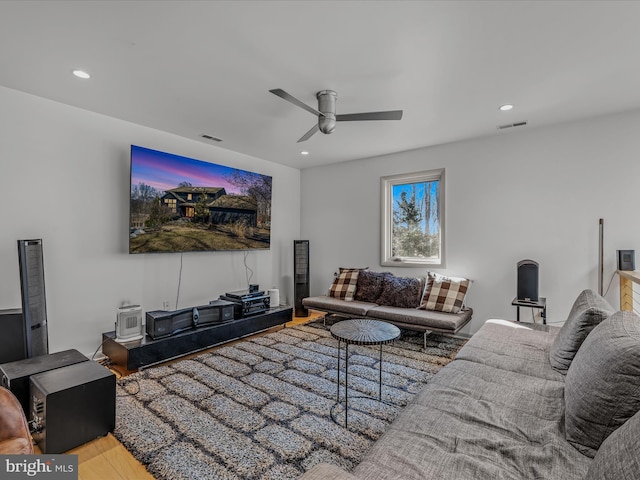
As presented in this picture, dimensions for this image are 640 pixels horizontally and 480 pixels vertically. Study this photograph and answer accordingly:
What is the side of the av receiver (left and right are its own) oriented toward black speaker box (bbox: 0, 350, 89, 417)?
right

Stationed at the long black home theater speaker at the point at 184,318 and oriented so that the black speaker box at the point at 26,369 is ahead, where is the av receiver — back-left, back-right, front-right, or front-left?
back-left

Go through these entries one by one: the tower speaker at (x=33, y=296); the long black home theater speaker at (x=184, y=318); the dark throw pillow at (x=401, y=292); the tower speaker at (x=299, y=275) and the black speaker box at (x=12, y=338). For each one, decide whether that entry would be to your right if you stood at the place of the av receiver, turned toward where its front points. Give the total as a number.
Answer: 3

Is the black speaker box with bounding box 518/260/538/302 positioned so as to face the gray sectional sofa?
yes

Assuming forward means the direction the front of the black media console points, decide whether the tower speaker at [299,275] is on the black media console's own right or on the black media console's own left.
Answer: on the black media console's own left

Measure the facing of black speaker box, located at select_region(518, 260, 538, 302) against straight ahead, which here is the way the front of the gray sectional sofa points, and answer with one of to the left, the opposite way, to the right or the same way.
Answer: to the left

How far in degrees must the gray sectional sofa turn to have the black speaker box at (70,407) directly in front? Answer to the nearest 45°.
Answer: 0° — it already faces it

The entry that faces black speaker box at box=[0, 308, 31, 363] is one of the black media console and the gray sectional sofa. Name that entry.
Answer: the gray sectional sofa

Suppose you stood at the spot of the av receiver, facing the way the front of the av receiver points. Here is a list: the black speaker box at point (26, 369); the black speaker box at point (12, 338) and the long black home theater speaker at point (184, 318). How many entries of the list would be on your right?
3

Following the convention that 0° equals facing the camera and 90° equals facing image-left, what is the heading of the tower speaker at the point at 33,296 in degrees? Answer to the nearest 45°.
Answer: approximately 315°

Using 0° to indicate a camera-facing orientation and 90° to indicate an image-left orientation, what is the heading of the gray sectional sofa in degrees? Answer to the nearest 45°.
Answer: approximately 90°
